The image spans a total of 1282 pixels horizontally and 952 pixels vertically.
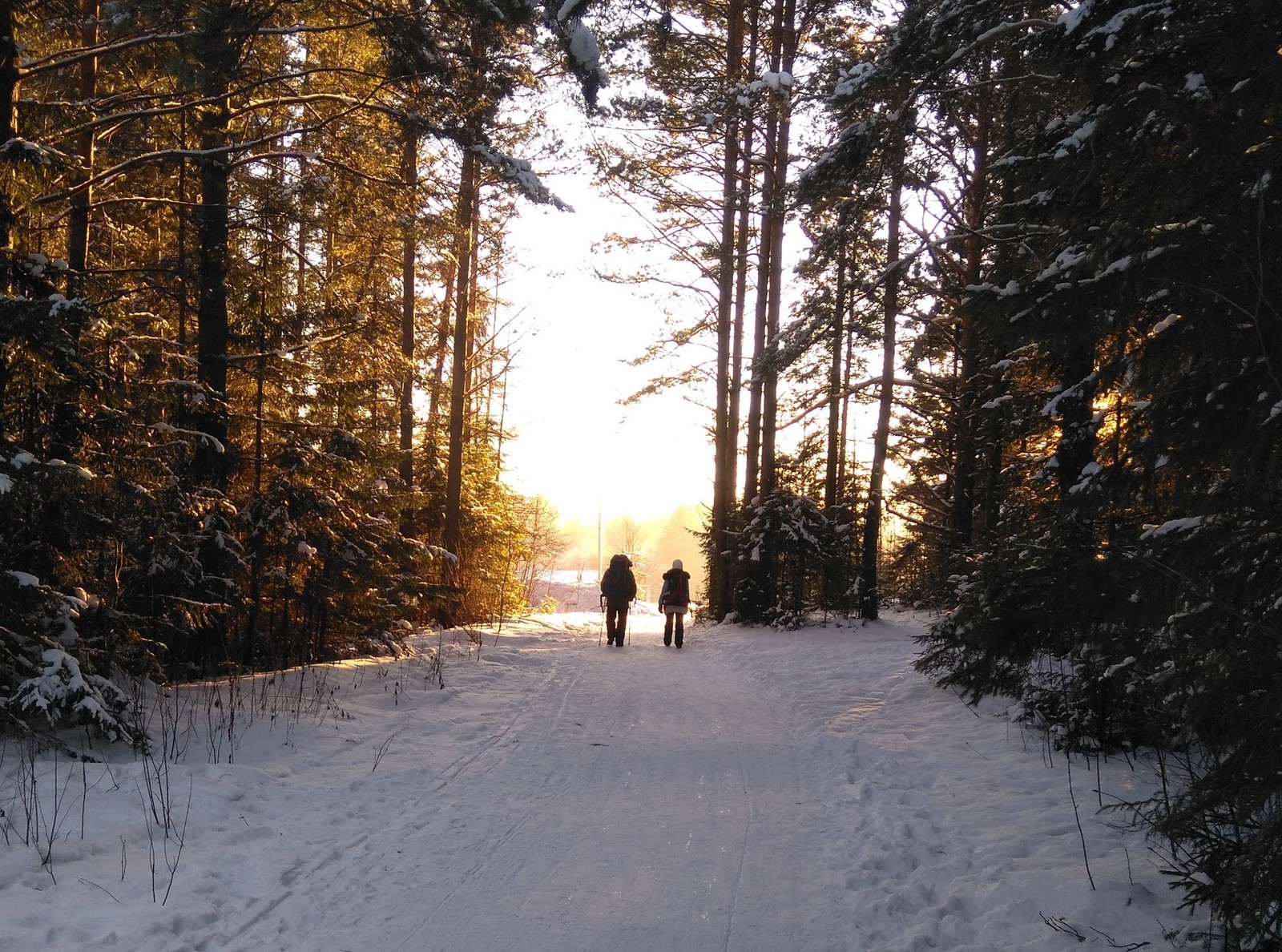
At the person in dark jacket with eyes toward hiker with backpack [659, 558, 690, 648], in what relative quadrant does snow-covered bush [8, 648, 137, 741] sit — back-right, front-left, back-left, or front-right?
back-right

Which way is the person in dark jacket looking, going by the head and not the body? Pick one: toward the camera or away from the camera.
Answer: away from the camera

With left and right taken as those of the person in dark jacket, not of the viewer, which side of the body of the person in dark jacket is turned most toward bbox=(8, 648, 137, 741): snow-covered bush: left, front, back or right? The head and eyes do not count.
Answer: back

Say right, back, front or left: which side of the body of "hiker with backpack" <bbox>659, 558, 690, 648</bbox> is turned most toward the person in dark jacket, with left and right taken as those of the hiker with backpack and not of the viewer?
left

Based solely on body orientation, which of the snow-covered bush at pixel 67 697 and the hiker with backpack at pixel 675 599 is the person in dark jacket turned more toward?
the hiker with backpack

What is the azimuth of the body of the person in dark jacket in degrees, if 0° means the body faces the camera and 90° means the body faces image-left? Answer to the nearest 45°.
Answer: approximately 180°

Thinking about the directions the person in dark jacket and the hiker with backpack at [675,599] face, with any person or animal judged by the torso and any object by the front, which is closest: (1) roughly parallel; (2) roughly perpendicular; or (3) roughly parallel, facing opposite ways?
roughly parallel

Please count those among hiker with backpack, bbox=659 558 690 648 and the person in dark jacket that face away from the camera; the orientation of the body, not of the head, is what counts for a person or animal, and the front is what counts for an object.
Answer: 2

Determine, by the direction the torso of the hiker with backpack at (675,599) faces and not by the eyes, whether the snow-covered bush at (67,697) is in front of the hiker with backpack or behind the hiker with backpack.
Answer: behind

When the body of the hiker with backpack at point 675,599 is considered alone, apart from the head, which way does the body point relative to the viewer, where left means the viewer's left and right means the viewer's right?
facing away from the viewer

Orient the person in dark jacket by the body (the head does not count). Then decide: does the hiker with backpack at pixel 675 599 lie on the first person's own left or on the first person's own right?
on the first person's own right
